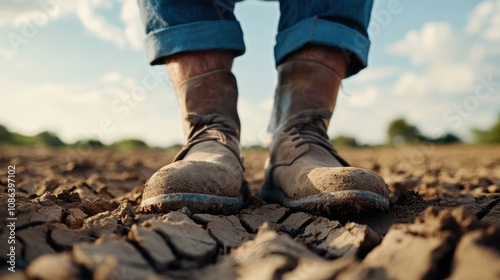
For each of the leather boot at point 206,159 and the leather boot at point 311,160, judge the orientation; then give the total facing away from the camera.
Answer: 0

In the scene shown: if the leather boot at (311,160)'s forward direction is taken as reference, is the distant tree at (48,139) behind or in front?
behind

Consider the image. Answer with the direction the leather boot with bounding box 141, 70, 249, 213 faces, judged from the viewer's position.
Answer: facing the viewer and to the left of the viewer

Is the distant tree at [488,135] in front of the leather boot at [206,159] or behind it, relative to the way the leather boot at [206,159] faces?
behind

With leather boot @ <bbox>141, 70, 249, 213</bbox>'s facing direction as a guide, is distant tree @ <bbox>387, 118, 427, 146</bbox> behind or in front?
behind

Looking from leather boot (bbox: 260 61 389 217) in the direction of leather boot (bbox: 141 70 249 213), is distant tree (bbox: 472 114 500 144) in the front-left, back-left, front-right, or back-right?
back-right

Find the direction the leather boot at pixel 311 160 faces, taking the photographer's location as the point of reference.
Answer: facing the viewer and to the right of the viewer

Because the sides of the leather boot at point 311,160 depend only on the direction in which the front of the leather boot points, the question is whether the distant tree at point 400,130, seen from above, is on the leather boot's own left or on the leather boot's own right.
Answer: on the leather boot's own left
